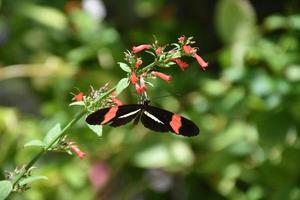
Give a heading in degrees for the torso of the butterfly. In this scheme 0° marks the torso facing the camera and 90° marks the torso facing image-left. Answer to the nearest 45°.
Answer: approximately 180°
